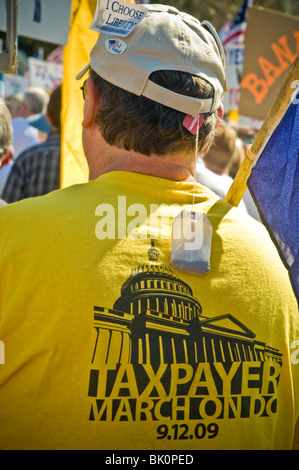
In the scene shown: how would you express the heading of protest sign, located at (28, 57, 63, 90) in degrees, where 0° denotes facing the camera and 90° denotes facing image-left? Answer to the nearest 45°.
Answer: approximately 0°

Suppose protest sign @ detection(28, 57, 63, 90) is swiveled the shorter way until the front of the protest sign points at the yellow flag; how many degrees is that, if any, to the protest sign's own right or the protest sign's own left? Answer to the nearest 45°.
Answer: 0° — it already faces it

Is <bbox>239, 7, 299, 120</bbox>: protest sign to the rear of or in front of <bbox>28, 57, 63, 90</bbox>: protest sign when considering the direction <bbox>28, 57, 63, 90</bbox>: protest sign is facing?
in front

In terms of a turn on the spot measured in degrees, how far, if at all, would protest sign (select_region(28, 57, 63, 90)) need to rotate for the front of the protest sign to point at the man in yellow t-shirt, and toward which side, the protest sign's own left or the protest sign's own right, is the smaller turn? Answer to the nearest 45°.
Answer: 0° — it already faces them
